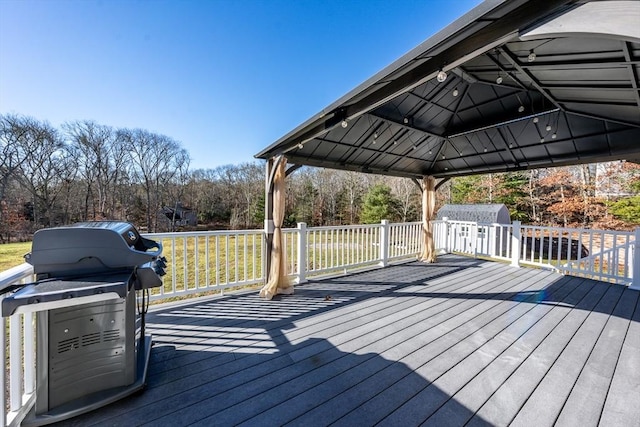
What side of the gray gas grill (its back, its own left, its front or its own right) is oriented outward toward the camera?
right
